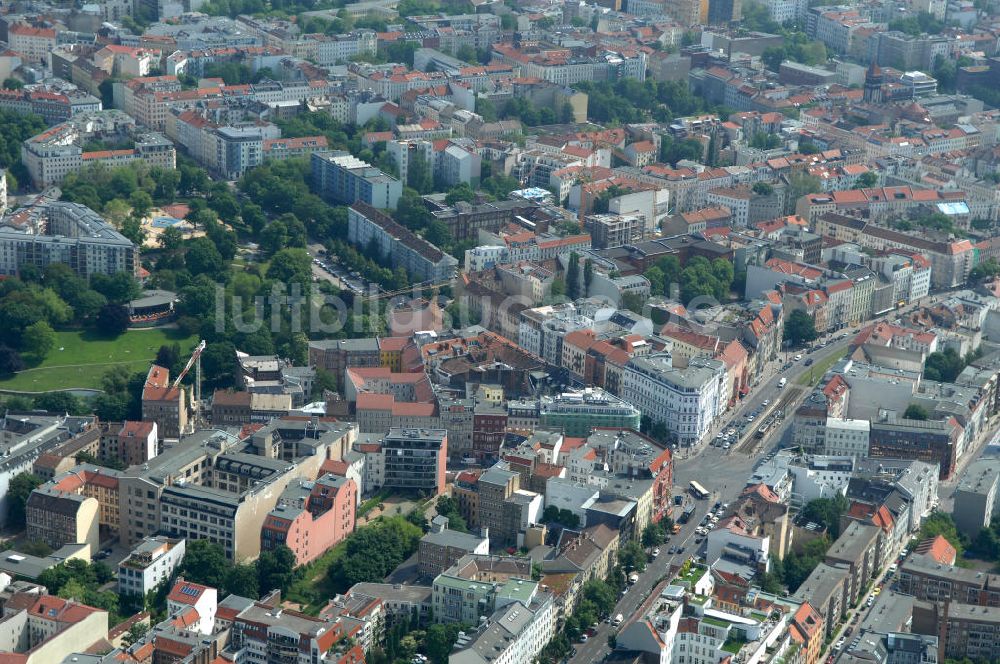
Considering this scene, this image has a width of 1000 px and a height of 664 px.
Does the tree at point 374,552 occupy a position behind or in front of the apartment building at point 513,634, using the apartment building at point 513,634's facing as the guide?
behind

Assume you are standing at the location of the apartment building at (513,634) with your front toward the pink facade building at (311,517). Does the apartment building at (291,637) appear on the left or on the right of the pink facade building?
left

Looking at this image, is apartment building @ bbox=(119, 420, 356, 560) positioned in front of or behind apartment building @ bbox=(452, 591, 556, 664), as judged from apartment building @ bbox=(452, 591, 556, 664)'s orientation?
behind

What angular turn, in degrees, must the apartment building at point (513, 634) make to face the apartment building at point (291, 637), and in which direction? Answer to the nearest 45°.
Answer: approximately 135° to its right

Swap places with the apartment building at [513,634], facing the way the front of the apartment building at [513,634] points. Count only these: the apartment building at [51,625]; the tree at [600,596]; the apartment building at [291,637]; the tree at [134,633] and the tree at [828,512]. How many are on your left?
2

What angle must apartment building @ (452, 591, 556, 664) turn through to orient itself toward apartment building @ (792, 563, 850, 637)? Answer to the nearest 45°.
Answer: approximately 90° to its left

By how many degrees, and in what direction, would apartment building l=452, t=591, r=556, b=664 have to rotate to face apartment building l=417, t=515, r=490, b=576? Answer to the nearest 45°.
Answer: approximately 180°

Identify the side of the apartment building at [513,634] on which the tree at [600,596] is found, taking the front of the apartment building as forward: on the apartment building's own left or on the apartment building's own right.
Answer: on the apartment building's own left

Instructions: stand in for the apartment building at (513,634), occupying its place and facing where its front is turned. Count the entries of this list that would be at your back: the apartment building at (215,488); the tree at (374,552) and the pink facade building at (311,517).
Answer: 3

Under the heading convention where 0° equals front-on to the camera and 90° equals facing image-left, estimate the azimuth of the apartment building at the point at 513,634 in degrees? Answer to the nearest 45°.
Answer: approximately 315°

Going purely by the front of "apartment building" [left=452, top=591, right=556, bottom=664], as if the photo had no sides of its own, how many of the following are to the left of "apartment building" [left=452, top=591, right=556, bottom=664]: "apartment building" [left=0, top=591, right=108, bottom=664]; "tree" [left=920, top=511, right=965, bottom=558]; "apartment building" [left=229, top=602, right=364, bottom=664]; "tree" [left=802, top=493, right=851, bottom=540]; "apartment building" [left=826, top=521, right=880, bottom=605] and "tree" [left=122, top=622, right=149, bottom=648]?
3

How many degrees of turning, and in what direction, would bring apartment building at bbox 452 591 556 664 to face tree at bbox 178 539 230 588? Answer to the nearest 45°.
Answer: approximately 135° to its right

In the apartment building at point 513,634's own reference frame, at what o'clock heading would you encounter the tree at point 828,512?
The tree is roughly at 9 o'clock from the apartment building.

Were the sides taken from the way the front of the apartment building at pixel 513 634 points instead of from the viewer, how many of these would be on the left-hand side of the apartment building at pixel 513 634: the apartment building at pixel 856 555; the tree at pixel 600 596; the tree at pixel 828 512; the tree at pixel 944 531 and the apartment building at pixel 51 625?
4
